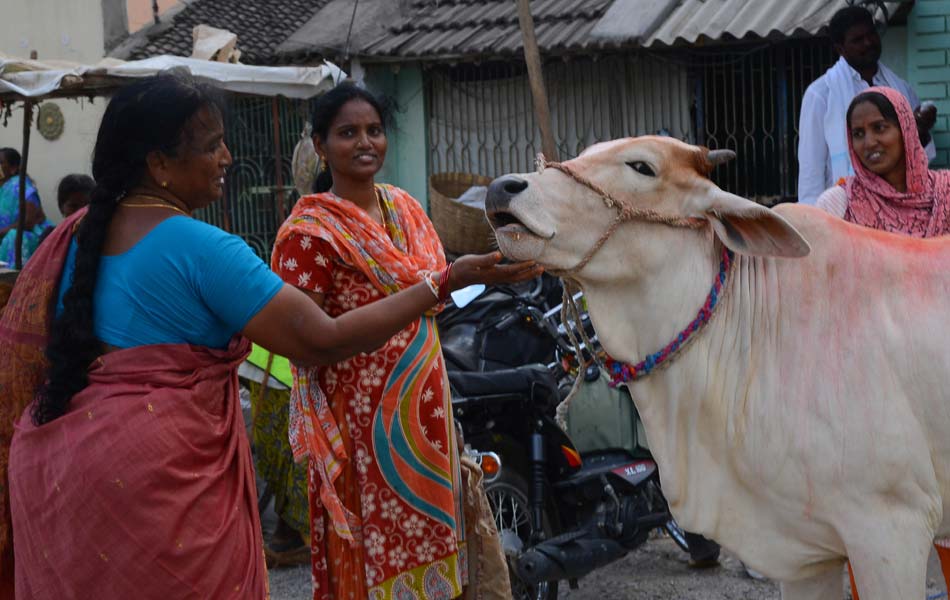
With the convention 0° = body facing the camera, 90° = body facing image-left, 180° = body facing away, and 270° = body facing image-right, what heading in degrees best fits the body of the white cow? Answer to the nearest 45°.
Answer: approximately 90°

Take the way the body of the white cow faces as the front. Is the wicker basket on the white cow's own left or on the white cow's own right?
on the white cow's own right

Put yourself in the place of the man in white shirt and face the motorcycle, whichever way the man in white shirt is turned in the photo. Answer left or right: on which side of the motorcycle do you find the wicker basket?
right

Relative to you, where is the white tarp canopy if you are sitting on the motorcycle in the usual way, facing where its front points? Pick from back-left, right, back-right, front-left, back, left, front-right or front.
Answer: left

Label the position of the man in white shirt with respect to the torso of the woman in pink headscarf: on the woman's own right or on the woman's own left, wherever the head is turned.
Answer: on the woman's own right

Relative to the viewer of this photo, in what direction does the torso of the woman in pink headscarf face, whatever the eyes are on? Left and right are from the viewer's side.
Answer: facing the viewer and to the left of the viewer

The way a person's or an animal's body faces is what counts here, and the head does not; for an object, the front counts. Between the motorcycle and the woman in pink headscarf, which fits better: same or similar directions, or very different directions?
very different directions

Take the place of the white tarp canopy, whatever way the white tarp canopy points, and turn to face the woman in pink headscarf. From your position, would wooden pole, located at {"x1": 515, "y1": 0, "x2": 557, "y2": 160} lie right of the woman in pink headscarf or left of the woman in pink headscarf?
left

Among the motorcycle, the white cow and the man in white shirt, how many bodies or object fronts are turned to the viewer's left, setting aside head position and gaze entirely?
1

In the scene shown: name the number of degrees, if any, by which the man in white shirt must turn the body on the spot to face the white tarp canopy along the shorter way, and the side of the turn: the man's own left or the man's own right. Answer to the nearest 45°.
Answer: approximately 135° to the man's own right

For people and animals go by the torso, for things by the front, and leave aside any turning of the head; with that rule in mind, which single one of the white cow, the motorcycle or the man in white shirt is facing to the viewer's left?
the white cow

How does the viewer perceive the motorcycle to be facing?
facing away from the viewer and to the right of the viewer

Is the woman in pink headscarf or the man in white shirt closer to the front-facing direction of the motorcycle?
the man in white shirt
